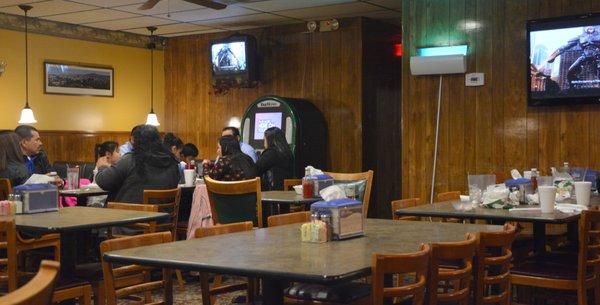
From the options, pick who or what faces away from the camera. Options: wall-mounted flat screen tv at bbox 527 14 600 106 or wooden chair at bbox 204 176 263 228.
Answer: the wooden chair

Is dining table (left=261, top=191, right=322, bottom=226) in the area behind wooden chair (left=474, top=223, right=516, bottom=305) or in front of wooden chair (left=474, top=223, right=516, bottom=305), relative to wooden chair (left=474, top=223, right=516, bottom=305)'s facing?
in front

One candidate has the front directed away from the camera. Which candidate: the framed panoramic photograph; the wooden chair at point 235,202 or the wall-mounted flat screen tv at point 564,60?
the wooden chair

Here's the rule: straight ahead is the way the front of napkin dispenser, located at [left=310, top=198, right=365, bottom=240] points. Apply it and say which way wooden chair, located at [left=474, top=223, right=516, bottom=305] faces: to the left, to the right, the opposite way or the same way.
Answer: the opposite way

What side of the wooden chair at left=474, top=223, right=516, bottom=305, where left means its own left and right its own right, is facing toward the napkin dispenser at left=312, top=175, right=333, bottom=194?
front

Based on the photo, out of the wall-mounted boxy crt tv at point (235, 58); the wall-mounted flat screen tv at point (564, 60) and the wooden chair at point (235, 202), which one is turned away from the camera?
the wooden chair

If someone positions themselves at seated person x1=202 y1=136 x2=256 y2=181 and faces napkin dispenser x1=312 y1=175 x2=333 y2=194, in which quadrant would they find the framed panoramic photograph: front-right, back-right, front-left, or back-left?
back-left

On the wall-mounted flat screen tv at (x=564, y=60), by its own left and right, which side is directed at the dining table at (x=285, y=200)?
front

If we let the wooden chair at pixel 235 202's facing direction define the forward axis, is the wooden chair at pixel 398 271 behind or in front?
behind

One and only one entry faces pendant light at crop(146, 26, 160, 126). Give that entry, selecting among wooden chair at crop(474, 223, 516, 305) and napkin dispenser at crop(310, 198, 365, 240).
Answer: the wooden chair

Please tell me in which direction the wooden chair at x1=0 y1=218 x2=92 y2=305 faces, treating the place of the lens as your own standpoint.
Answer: facing away from the viewer and to the right of the viewer

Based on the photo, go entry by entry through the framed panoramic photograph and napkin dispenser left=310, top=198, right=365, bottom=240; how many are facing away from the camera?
0

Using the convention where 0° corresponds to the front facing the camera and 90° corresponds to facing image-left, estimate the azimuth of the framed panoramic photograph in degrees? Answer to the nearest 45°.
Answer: approximately 315°

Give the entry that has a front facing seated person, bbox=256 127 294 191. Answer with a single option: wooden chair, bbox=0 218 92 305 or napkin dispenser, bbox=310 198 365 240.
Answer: the wooden chair

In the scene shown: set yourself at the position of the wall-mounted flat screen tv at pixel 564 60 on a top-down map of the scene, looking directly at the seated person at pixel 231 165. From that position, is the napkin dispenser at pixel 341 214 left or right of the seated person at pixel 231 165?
left

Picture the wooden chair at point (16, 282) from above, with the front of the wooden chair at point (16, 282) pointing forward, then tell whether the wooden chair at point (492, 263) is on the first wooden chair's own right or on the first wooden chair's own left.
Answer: on the first wooden chair's own right
